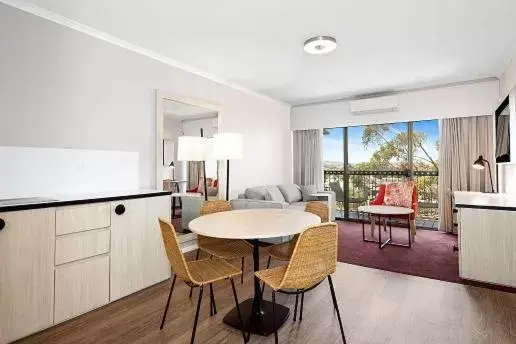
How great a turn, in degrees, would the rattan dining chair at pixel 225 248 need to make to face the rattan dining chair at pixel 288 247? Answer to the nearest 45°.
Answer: approximately 45° to its left

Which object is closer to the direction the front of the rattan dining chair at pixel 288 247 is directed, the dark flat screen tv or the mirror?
the mirror

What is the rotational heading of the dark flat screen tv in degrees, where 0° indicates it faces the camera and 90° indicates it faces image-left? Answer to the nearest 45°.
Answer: approximately 90°

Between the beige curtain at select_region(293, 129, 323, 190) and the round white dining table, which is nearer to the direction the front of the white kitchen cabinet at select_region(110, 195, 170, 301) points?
the round white dining table

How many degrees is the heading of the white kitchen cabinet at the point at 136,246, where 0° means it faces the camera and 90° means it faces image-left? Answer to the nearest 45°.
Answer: approximately 315°

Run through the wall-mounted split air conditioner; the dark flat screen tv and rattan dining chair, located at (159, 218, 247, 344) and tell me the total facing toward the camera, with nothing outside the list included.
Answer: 1

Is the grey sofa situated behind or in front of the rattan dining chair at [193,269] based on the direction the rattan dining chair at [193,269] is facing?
in front

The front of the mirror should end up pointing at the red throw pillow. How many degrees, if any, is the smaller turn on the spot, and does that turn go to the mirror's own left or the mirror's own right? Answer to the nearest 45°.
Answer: approximately 45° to the mirror's own left

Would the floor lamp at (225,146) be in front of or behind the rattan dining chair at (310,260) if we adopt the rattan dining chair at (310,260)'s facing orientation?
in front
